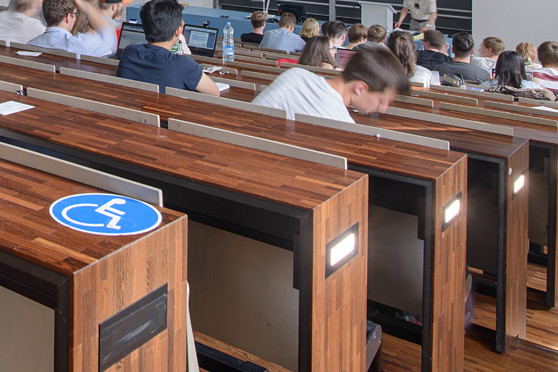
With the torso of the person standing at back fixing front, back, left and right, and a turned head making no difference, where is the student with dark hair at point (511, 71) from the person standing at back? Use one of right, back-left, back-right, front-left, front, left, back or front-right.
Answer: front-left

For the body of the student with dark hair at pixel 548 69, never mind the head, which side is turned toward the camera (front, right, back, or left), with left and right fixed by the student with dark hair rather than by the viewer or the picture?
back

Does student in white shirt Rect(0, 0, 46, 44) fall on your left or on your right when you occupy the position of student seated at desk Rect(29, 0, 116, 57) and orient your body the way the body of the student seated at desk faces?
on your left

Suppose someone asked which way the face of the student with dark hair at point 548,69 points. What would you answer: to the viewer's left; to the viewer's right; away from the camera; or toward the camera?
away from the camera

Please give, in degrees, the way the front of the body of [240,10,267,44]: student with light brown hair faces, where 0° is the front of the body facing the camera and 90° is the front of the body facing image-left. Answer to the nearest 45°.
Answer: approximately 225°

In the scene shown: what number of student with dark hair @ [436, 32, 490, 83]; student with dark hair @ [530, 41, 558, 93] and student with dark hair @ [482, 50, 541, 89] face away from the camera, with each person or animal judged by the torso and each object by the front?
3
